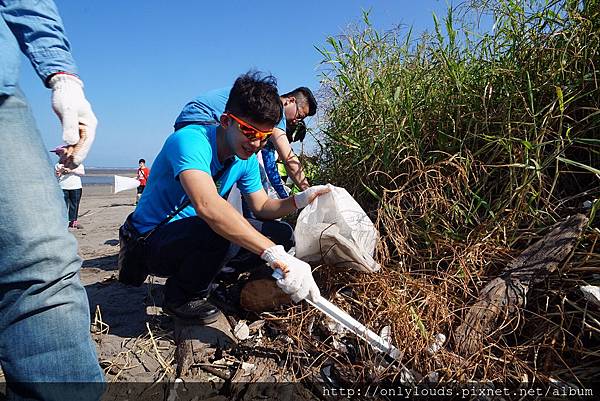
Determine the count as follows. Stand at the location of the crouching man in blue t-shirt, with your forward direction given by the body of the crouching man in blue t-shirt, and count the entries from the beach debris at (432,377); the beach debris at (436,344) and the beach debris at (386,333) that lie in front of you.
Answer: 3

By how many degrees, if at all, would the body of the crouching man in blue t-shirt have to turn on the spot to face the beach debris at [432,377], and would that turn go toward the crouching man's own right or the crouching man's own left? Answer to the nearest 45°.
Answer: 0° — they already face it

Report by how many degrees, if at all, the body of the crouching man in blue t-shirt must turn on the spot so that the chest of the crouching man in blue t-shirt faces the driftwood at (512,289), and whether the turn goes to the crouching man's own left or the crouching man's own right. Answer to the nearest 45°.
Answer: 0° — they already face it
